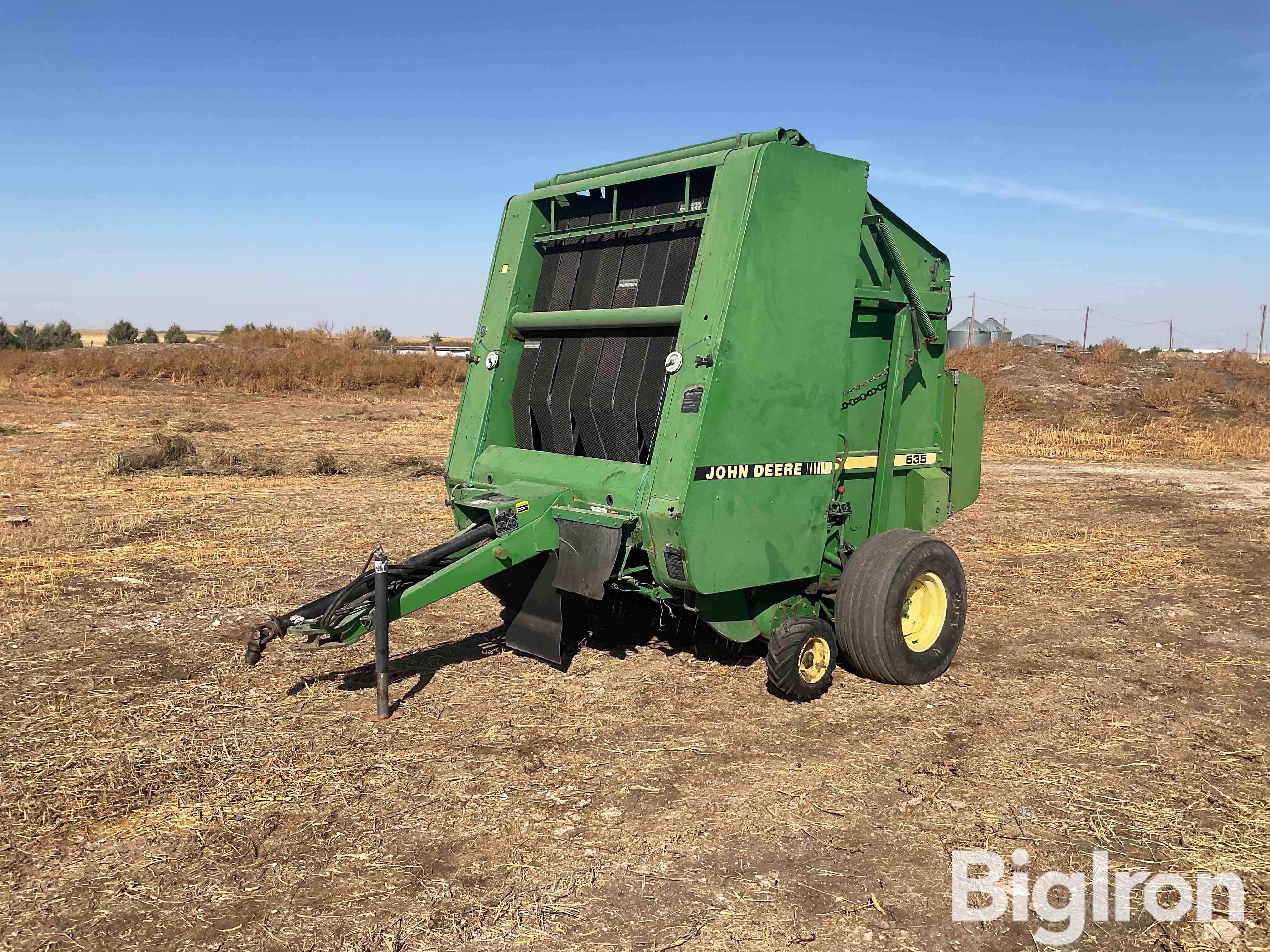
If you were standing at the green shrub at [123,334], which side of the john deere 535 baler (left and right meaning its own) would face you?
right

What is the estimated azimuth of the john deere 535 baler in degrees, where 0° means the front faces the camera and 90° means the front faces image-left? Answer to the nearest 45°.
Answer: approximately 45°
